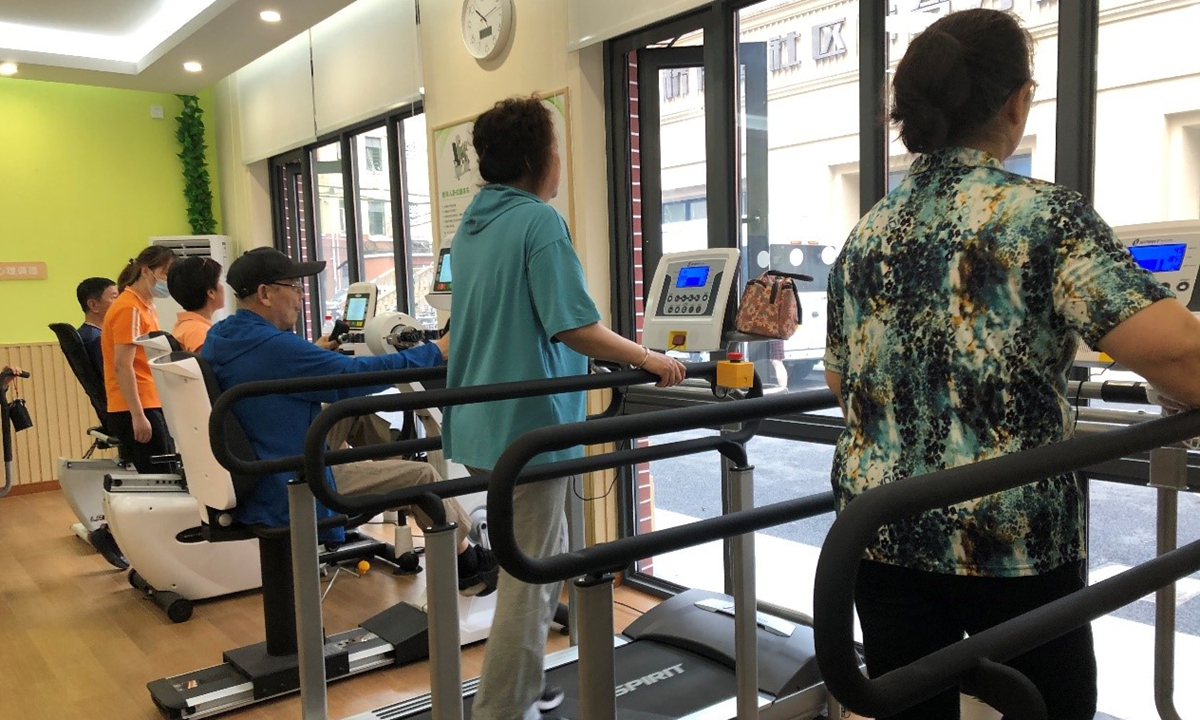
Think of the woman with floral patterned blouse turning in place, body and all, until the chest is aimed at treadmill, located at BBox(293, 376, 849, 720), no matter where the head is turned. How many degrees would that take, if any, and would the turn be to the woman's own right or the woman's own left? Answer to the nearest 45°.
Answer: approximately 90° to the woman's own left

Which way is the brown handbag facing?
toward the camera

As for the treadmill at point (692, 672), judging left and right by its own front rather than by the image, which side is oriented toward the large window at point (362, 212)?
left

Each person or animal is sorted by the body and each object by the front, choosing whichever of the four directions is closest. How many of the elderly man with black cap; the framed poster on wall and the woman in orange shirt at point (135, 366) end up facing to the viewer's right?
2

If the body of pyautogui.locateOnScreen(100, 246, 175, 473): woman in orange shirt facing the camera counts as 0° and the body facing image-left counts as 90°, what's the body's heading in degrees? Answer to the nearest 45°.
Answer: approximately 270°

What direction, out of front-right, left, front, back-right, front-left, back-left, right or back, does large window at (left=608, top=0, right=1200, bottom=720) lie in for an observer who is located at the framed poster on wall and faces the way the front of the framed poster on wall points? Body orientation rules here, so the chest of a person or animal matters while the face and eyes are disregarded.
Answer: left

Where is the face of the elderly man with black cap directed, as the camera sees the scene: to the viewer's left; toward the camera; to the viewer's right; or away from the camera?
to the viewer's right

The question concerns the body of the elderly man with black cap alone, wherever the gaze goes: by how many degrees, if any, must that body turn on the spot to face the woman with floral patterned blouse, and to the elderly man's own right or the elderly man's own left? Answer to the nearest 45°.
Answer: approximately 45° to the elderly man's own right

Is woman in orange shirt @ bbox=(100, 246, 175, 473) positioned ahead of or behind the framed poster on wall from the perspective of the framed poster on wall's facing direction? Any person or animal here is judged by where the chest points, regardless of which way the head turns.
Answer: ahead

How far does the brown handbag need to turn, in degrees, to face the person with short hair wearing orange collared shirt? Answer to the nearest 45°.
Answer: approximately 90° to its right

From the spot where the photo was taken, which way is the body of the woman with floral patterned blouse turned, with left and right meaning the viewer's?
facing away from the viewer and to the right of the viewer

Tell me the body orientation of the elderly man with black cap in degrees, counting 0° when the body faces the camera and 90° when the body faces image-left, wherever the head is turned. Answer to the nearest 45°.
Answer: approximately 270°

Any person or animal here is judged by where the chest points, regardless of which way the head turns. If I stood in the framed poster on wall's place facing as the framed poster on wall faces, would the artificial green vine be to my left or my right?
on my right

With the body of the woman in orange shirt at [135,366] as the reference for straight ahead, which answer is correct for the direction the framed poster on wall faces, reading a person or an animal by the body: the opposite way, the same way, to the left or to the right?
the opposite way

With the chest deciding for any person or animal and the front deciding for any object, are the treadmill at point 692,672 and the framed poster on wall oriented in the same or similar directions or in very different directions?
very different directions

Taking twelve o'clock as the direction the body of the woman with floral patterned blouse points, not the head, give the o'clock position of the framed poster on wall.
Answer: The framed poster on wall is roughly at 9 o'clock from the woman with floral patterned blouse.
